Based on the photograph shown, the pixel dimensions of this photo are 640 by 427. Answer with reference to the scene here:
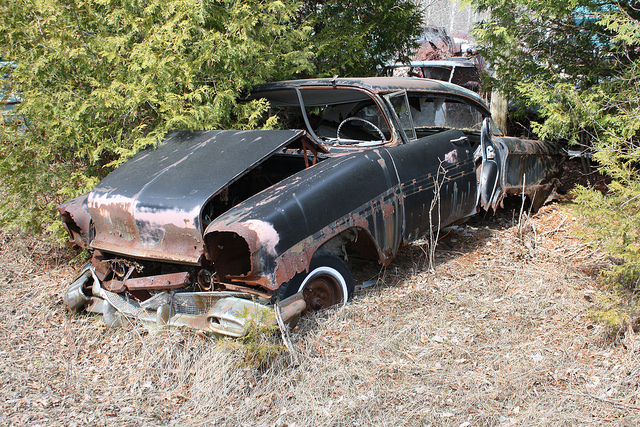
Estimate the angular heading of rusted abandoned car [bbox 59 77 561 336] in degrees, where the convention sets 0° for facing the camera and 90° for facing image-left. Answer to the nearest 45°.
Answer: approximately 45°

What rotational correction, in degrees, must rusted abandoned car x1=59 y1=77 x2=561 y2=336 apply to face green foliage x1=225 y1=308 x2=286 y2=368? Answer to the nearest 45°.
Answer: approximately 45° to its left
